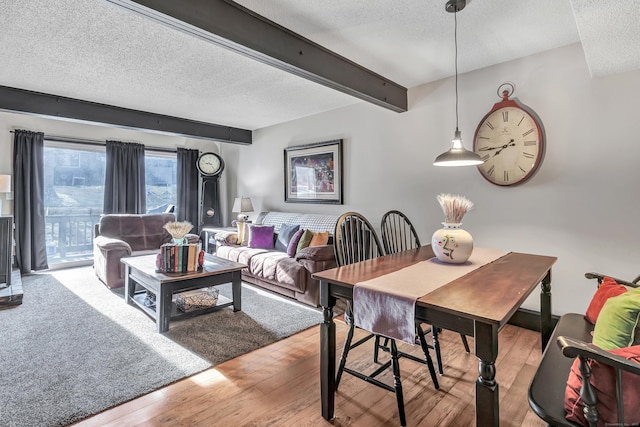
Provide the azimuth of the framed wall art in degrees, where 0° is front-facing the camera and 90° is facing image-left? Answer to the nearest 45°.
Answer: approximately 45°

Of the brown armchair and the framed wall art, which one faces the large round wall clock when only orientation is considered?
the brown armchair

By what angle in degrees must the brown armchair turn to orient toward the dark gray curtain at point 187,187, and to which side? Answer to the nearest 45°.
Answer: approximately 90° to its left

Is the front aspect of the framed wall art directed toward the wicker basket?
yes

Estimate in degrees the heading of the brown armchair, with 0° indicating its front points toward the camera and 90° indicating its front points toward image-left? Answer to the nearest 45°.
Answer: approximately 315°

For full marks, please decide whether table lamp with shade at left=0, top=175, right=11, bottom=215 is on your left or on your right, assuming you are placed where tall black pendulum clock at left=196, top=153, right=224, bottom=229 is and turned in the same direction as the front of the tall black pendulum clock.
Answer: on your right

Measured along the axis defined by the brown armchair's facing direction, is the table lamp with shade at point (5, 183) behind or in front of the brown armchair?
behind

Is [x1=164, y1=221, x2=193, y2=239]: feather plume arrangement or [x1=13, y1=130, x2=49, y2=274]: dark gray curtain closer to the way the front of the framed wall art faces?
the feather plume arrangement

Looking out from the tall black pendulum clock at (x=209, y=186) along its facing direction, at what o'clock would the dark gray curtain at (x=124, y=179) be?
The dark gray curtain is roughly at 3 o'clock from the tall black pendulum clock.

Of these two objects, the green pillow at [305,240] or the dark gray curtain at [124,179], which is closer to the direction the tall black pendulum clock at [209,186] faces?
the green pillow

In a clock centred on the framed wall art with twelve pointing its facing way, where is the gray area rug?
The gray area rug is roughly at 12 o'clock from the framed wall art.
